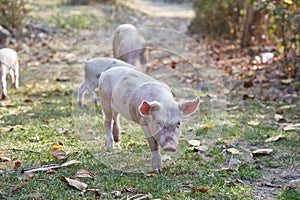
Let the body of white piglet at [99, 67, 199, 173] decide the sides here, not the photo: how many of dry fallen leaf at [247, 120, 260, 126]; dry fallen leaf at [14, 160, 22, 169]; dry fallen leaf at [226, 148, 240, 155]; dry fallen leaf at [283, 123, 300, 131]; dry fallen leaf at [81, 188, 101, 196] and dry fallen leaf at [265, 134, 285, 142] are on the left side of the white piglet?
4

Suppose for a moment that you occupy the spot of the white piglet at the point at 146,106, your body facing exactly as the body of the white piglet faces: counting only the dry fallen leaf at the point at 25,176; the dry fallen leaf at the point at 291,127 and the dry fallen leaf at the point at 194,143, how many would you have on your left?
2

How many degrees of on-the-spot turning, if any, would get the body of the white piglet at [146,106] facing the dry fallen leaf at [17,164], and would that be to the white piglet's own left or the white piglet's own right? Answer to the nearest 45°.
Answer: approximately 135° to the white piglet's own right

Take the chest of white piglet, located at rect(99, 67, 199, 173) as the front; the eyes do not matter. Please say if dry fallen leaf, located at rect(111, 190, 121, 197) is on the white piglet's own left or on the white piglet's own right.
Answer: on the white piglet's own right

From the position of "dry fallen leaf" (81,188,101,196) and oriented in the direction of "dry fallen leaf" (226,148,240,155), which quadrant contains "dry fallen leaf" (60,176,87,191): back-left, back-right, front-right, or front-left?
back-left

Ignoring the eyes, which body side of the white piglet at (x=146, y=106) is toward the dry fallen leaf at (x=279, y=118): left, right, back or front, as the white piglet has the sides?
left
